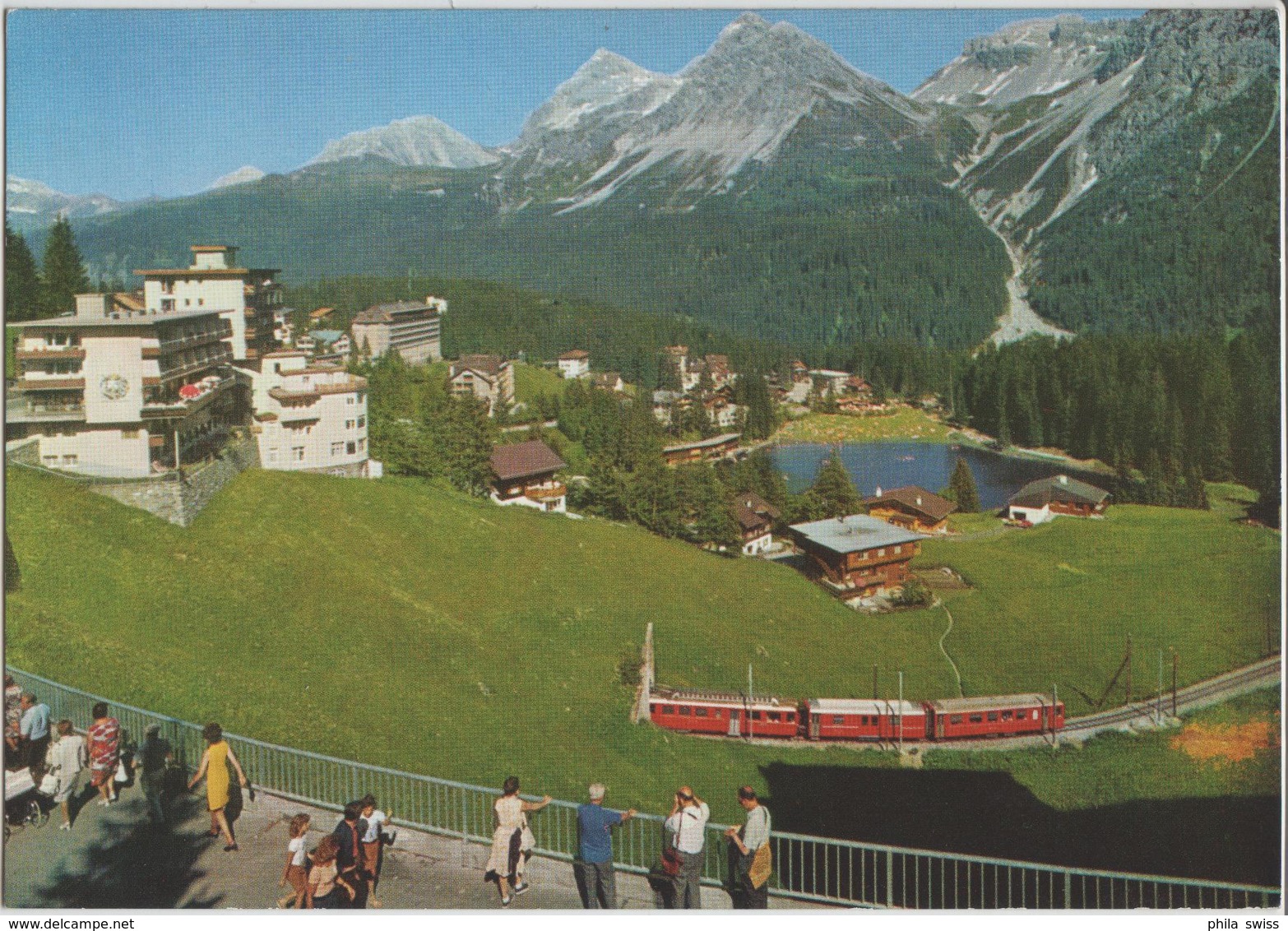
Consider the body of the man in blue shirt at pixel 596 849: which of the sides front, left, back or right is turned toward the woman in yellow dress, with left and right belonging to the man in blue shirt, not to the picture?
left

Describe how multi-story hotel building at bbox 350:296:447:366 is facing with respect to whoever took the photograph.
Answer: facing the viewer and to the right of the viewer

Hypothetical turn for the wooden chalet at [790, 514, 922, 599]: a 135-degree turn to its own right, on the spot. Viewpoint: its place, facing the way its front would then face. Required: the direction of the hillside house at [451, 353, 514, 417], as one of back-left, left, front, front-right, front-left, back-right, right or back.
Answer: front

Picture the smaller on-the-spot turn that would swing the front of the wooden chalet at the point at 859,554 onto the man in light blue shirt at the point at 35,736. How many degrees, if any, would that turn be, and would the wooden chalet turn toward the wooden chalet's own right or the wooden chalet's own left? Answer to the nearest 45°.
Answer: approximately 90° to the wooden chalet's own right

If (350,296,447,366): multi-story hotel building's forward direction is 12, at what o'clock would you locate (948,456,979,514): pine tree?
The pine tree is roughly at 11 o'clock from the multi-story hotel building.

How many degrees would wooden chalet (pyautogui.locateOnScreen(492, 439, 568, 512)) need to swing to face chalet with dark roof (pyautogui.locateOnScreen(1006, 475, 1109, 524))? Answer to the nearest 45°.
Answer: approximately 45° to its left

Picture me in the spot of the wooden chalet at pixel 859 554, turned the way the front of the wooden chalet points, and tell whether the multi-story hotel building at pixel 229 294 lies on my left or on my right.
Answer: on my right

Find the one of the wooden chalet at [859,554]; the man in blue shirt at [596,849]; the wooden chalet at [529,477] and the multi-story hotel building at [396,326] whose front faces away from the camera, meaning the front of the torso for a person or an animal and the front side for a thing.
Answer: the man in blue shirt

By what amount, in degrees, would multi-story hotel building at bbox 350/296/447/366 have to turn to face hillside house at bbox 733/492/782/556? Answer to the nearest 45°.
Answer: approximately 45° to its left

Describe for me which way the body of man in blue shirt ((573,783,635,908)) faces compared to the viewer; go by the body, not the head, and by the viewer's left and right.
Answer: facing away from the viewer

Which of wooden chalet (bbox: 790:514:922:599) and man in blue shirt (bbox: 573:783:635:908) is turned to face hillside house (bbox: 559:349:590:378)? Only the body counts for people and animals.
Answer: the man in blue shirt

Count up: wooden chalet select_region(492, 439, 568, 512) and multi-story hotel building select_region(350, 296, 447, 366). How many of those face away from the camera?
0
